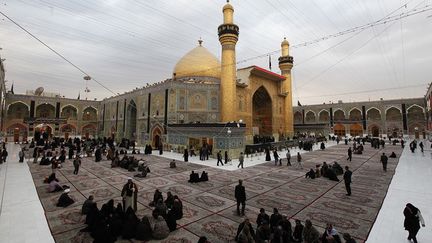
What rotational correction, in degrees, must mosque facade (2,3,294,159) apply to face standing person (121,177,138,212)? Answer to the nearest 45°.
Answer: approximately 45° to its right

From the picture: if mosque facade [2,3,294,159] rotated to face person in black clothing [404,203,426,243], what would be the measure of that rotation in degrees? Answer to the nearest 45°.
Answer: approximately 45° to its right

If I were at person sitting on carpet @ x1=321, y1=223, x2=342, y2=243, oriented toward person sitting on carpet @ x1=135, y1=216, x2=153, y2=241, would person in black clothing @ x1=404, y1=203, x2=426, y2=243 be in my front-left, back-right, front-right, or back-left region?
back-right

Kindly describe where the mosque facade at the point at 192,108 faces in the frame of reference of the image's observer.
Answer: facing the viewer and to the right of the viewer

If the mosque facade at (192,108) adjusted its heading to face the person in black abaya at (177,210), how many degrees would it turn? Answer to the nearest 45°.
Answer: approximately 45° to its right

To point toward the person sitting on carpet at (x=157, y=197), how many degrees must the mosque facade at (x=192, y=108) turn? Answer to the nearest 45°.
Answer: approximately 45° to its right

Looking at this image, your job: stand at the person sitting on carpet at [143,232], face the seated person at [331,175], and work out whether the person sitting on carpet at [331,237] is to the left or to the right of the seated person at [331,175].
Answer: right

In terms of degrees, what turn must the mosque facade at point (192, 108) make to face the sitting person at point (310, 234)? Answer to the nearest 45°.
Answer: approximately 45° to its right
